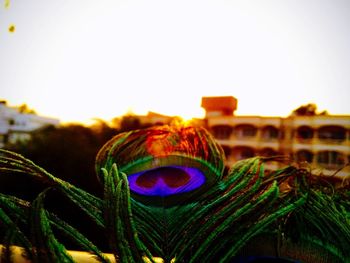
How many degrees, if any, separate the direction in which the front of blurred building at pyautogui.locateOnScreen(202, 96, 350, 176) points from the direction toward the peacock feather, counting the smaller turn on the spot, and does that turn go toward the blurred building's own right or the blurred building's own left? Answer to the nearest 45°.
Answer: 0° — it already faces it

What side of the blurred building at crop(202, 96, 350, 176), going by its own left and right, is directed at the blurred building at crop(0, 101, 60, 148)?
right

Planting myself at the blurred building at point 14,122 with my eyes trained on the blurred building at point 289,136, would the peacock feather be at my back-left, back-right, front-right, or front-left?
front-right

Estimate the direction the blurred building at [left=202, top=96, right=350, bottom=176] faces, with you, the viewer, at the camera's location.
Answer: facing the viewer

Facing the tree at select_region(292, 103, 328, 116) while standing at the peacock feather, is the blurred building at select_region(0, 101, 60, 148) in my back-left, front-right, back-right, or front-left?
front-left

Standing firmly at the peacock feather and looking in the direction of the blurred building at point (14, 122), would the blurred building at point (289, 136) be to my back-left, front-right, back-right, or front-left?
front-right

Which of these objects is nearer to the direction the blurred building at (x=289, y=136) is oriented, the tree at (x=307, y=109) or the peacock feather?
the peacock feather

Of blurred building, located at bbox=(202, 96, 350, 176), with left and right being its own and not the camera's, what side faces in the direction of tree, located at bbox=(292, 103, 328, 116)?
back

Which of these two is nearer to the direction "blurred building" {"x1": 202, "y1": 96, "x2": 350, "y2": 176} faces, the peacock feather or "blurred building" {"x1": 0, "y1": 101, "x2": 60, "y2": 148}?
the peacock feather

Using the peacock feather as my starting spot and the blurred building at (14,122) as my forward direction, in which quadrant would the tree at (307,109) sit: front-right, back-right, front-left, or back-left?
front-right
